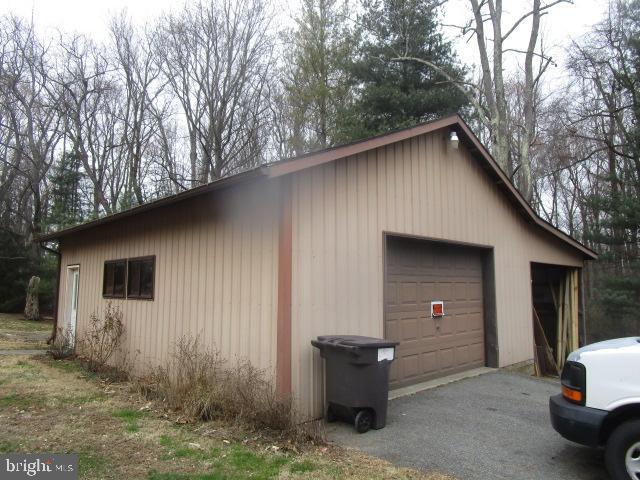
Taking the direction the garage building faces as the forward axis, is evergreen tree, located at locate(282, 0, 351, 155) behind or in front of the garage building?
behind

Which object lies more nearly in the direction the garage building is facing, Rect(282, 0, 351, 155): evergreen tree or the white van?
the white van

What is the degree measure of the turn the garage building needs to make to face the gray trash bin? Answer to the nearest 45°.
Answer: approximately 45° to its right

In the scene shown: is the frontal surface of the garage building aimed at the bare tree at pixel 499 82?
no

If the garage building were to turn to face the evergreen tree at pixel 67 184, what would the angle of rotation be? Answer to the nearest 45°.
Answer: approximately 180°

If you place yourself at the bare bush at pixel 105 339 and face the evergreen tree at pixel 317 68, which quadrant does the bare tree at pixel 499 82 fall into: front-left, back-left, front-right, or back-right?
front-right

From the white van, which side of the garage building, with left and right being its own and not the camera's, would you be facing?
front

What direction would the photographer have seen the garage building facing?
facing the viewer and to the right of the viewer

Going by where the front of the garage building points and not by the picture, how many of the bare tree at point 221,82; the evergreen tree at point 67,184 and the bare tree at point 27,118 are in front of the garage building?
0

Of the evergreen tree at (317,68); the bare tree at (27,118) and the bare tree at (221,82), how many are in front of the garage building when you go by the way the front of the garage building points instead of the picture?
0

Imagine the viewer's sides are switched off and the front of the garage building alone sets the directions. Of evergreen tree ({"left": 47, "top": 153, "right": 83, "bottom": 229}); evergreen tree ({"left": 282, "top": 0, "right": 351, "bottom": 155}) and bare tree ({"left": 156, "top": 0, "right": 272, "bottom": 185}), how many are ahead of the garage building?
0

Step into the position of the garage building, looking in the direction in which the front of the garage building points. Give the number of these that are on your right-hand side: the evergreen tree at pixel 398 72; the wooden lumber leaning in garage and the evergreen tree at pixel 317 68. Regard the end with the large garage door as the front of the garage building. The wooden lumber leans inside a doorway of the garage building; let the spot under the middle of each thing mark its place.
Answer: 0

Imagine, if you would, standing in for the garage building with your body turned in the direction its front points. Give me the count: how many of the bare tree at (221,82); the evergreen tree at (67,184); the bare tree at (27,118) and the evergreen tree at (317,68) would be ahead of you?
0

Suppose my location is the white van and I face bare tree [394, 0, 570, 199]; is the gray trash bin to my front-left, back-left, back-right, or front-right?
front-left

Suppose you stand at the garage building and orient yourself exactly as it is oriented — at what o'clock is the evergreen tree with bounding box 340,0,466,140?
The evergreen tree is roughly at 8 o'clock from the garage building.

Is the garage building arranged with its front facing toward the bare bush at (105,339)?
no
